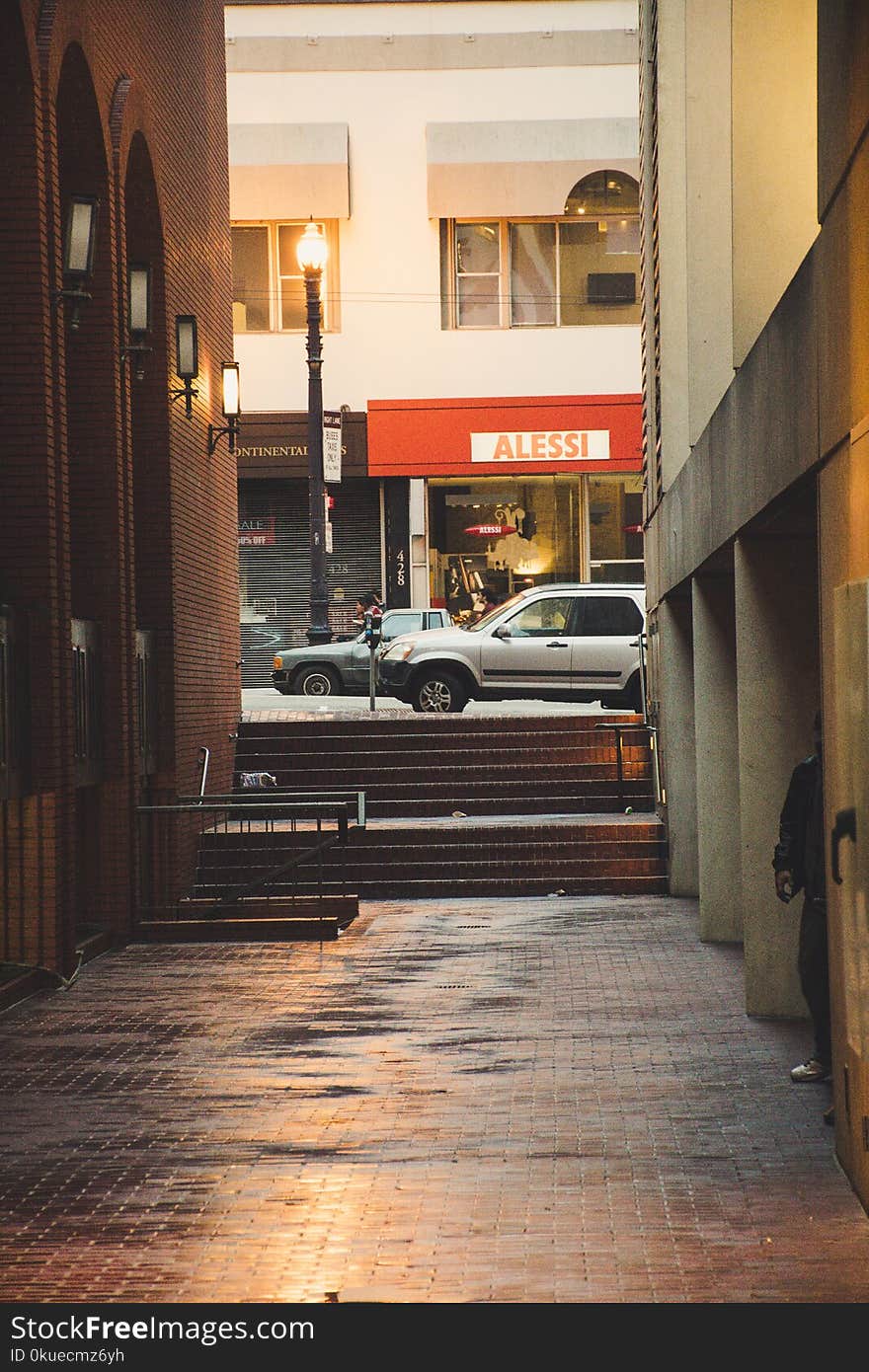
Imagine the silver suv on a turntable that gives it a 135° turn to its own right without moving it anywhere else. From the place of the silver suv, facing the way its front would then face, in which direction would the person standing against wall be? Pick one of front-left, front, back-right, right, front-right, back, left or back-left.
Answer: back-right

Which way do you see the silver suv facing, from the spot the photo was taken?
facing to the left of the viewer

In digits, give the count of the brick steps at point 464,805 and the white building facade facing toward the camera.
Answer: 2

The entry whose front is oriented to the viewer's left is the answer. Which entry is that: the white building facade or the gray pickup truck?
the gray pickup truck

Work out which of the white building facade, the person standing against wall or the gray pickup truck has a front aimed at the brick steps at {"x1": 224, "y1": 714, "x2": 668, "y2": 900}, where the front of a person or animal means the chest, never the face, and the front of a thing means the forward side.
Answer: the white building facade

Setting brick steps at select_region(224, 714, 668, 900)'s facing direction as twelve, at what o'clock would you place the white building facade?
The white building facade is roughly at 6 o'clock from the brick steps.

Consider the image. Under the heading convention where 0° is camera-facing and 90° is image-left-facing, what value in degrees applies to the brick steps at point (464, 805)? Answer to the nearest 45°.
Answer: approximately 0°

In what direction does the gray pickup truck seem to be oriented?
to the viewer's left

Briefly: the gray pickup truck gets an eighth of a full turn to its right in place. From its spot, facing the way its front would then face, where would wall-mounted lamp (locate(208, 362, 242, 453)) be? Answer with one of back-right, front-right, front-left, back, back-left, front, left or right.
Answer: back-left
